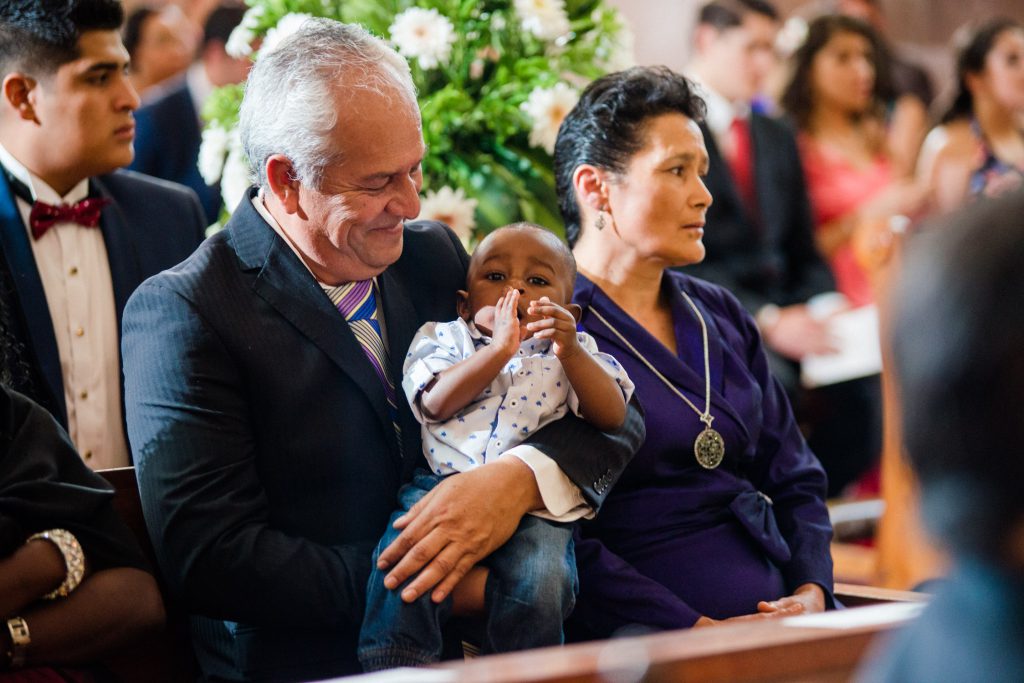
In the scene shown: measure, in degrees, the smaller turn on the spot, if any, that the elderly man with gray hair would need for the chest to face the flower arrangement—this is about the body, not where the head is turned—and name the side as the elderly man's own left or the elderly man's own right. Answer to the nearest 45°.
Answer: approximately 135° to the elderly man's own left

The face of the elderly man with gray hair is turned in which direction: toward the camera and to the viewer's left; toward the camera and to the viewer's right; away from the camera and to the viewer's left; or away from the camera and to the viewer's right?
toward the camera and to the viewer's right

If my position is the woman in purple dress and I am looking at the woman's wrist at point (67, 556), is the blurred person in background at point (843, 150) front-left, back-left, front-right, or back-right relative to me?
back-right

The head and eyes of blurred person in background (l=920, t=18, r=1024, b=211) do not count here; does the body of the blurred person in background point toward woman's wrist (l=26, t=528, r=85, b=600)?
no

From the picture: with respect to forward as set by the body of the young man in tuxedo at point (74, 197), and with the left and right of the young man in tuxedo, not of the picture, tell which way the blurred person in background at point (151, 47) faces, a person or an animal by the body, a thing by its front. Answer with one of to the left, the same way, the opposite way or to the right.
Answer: the same way

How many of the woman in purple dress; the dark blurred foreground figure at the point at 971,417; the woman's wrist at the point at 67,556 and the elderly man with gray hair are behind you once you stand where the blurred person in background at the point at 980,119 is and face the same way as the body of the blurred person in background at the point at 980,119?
0

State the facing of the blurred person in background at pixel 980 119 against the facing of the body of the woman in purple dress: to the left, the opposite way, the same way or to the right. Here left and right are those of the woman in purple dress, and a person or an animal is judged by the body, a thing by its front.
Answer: the same way

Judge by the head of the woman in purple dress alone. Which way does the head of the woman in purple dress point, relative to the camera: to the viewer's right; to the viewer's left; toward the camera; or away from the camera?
to the viewer's right

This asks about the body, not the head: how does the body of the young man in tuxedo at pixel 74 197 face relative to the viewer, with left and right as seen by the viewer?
facing the viewer and to the right of the viewer

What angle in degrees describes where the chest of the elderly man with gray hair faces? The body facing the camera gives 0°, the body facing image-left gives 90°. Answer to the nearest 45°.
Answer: approximately 315°

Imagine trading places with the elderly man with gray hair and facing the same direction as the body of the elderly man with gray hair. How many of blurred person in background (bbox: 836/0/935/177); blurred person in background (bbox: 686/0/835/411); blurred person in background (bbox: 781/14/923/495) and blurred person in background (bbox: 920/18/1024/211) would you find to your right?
0

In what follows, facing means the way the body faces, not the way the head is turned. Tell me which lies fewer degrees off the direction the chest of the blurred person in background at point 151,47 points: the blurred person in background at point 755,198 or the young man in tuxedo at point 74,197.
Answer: the blurred person in background

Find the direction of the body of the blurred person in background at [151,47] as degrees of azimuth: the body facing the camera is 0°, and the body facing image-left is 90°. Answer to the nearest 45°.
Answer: approximately 315°

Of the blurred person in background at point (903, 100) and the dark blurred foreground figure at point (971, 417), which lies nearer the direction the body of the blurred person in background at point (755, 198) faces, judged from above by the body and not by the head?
the dark blurred foreground figure

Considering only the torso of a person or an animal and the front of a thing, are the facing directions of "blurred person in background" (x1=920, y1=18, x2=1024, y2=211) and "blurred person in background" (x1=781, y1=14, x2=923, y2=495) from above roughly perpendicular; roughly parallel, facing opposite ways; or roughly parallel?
roughly parallel
